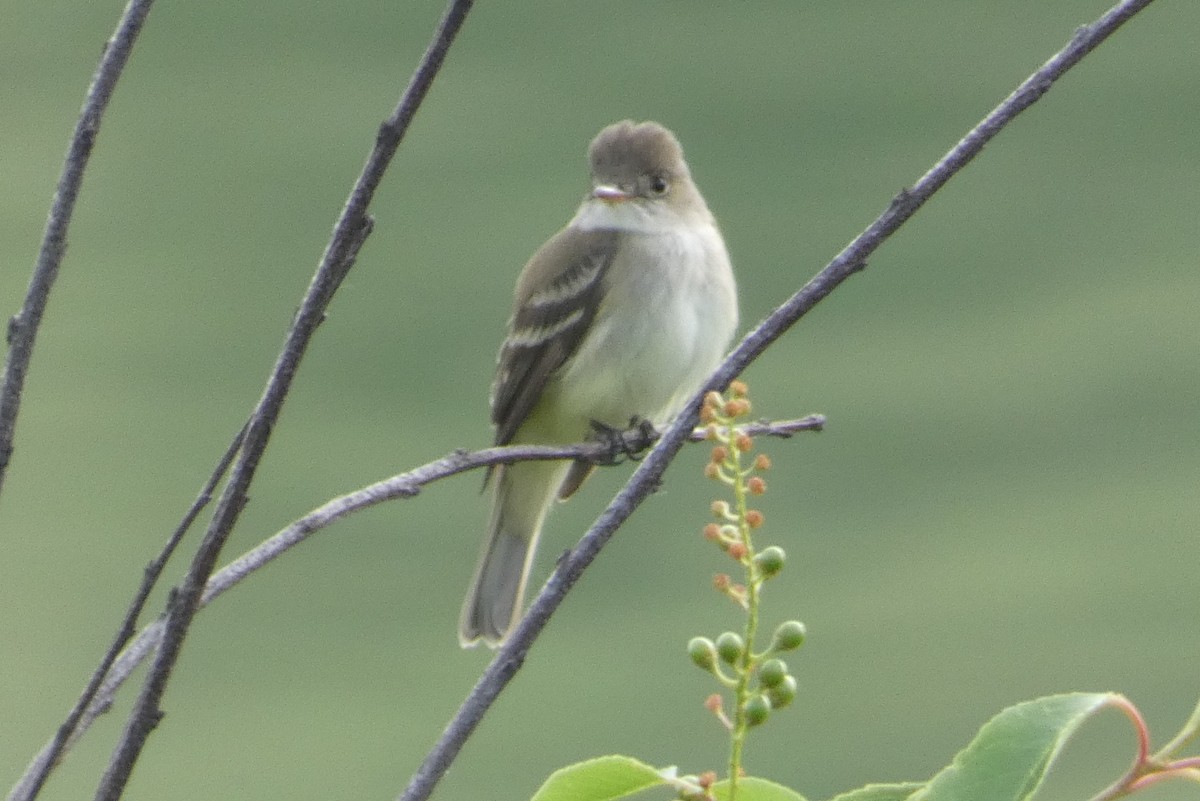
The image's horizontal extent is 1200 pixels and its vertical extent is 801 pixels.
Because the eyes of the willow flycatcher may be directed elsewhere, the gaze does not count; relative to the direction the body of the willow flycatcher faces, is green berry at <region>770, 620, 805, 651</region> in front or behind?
in front

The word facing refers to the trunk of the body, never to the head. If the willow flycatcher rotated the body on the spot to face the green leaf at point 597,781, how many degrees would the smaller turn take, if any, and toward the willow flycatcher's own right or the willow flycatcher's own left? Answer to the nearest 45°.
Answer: approximately 45° to the willow flycatcher's own right

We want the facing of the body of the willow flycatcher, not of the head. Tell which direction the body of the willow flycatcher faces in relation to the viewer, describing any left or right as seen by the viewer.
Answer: facing the viewer and to the right of the viewer

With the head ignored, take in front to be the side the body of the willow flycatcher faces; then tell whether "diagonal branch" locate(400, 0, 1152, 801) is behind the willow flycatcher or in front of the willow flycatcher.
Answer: in front

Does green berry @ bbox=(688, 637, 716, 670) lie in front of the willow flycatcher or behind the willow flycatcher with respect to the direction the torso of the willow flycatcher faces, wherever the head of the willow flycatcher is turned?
in front
